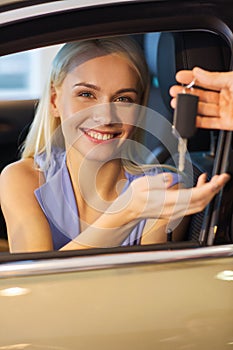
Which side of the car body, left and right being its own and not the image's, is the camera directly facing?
left
